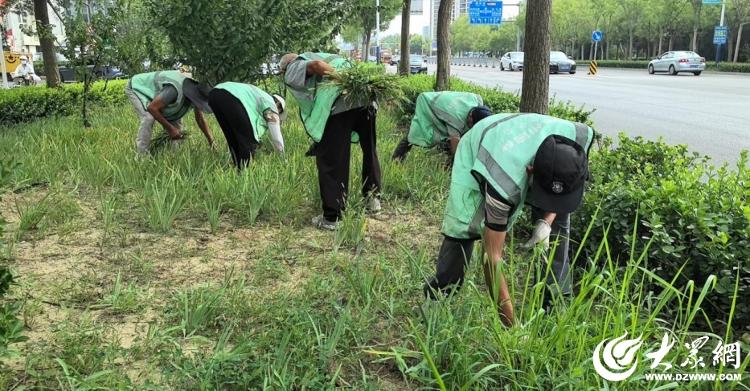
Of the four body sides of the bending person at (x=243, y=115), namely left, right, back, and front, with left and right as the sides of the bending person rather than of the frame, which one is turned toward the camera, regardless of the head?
right

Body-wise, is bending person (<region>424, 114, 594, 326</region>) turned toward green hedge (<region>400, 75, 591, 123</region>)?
no

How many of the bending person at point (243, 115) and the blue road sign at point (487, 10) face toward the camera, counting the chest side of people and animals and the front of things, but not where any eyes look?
1

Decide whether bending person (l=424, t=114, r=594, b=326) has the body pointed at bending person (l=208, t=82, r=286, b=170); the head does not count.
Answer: no

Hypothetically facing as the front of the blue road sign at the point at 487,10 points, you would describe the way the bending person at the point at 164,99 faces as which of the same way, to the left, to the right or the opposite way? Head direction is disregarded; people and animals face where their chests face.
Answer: to the left

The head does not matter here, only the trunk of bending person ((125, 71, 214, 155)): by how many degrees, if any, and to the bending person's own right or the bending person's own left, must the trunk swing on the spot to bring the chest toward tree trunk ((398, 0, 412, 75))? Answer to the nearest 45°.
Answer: approximately 90° to the bending person's own left

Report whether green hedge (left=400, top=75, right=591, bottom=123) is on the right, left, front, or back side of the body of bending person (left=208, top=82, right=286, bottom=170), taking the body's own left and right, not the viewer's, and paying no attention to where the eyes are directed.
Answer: front

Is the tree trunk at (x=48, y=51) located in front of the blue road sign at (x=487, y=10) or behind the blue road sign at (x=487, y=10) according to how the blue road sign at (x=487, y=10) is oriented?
in front

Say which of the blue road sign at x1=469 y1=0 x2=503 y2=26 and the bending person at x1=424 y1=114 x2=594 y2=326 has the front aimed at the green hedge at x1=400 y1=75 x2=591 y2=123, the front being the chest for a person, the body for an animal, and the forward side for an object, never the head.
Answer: the blue road sign

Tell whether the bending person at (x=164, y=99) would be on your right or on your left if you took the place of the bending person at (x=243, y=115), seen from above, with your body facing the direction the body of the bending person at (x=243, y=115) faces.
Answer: on your left

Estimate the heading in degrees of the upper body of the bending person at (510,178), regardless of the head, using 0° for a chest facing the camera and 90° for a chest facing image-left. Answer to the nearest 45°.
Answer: approximately 315°

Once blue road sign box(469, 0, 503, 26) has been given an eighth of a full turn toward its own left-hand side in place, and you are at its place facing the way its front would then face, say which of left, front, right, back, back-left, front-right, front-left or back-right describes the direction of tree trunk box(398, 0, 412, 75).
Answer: front-right

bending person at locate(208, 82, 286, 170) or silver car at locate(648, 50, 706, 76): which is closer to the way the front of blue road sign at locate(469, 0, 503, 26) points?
the bending person

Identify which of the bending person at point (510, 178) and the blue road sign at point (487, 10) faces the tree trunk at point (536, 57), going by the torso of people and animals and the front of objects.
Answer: the blue road sign

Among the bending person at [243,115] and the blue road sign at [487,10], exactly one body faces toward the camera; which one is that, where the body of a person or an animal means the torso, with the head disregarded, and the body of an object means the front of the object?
the blue road sign

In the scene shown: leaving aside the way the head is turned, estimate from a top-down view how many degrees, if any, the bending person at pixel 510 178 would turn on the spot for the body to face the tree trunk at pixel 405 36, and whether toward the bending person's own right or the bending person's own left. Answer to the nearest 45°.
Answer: approximately 135° to the bending person's own left

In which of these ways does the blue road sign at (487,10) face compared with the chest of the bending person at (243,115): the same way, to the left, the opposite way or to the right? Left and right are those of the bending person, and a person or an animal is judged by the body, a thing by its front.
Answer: to the right

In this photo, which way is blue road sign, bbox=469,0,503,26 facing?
toward the camera

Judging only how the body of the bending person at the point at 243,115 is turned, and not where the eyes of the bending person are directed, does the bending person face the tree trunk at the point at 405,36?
no

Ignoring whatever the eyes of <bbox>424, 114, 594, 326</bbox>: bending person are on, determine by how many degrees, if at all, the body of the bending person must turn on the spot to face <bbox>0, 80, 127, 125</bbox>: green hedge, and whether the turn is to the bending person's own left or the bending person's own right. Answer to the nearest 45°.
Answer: approximately 180°
